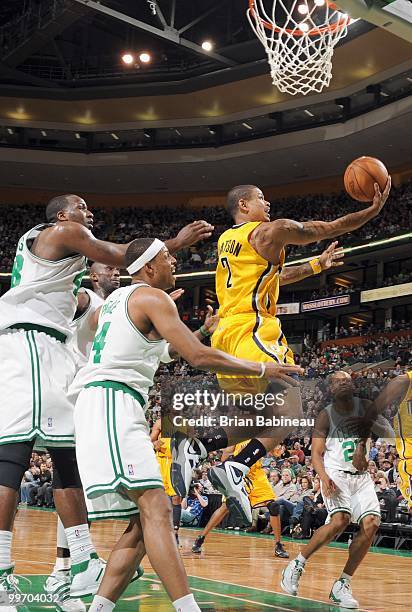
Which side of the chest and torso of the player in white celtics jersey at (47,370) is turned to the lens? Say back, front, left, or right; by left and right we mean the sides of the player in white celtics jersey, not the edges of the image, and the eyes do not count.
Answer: right

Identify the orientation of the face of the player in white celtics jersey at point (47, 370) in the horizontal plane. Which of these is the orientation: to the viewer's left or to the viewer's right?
to the viewer's right

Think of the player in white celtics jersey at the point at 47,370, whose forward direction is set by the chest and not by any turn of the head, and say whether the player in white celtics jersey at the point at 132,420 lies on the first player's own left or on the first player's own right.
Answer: on the first player's own right

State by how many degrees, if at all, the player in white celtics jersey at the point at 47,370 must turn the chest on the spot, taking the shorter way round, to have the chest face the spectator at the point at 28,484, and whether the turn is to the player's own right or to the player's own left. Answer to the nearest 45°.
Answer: approximately 90° to the player's own left

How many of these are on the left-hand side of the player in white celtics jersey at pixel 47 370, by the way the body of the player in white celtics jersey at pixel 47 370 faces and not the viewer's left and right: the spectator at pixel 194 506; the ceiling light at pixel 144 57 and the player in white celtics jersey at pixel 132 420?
2

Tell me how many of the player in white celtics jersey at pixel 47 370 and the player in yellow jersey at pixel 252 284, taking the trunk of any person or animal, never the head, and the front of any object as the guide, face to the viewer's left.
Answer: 0
